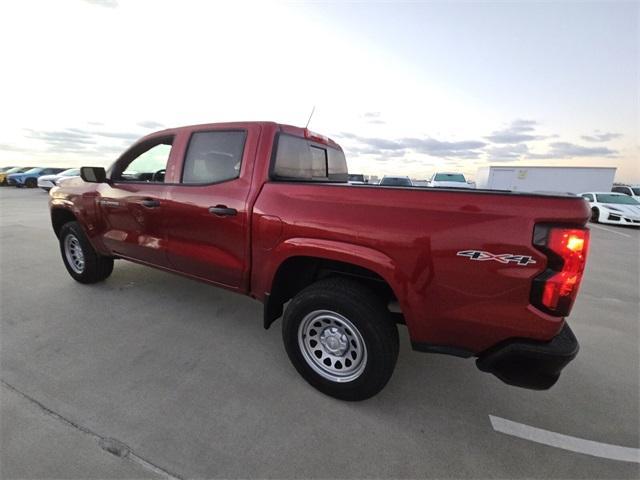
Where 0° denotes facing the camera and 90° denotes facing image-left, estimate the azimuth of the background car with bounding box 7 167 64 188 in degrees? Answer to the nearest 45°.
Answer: approximately 45°

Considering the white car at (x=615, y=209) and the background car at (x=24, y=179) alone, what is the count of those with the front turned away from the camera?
0

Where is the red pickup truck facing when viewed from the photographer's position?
facing away from the viewer and to the left of the viewer

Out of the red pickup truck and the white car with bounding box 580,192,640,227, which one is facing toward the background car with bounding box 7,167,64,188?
the red pickup truck

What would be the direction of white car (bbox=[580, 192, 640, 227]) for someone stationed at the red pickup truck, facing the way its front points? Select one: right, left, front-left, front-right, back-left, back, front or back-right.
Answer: right

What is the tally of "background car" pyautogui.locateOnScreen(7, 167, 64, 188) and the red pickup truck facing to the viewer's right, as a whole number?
0

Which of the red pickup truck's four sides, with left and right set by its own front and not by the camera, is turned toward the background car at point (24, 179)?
front

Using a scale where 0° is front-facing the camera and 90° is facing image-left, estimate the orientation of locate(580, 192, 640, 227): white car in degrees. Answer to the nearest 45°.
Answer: approximately 315°

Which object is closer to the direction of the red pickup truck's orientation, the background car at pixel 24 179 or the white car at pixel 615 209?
the background car

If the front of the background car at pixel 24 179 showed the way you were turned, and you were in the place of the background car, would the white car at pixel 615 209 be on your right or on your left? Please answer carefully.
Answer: on your left
